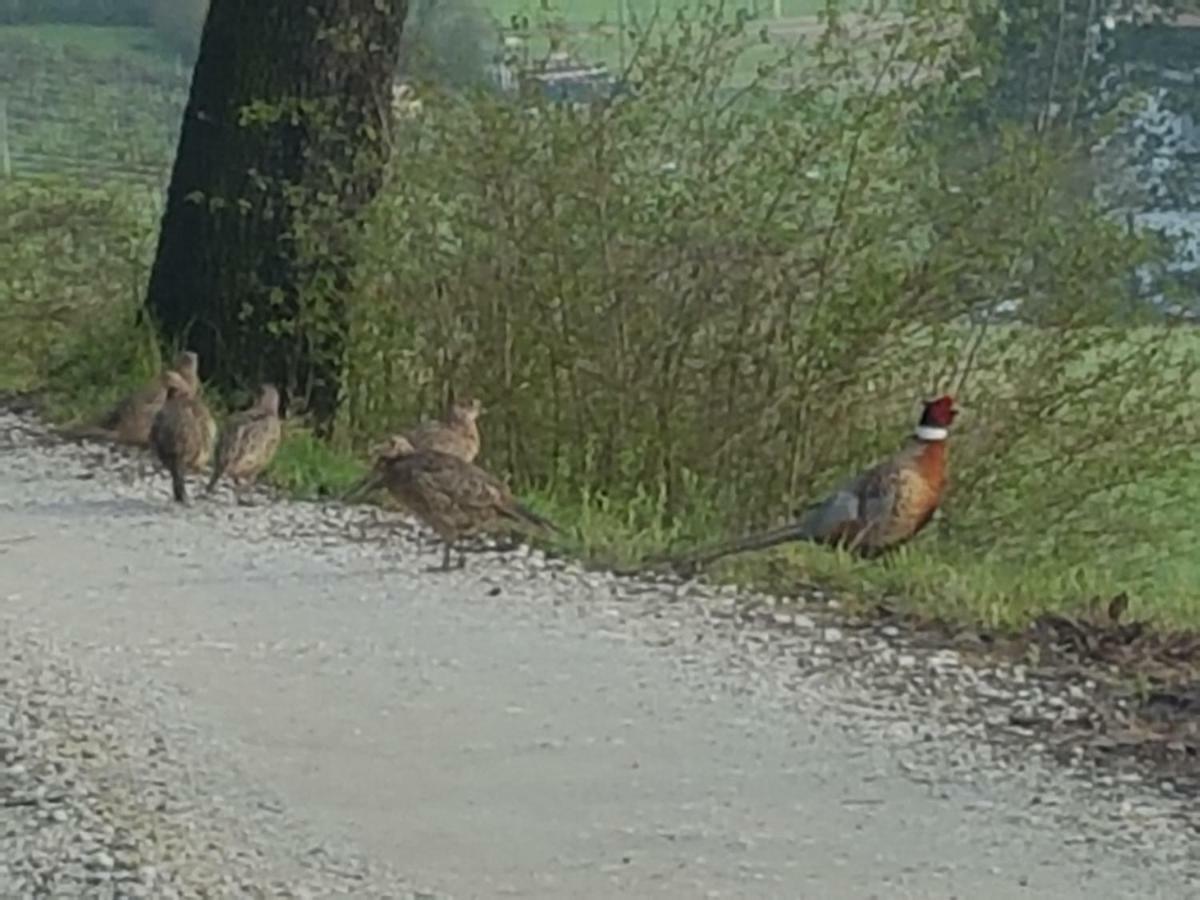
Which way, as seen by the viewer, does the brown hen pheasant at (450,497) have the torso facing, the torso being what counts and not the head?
to the viewer's left

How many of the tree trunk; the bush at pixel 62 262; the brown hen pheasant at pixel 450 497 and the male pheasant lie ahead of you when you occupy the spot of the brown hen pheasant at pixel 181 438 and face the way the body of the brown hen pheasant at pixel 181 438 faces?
2

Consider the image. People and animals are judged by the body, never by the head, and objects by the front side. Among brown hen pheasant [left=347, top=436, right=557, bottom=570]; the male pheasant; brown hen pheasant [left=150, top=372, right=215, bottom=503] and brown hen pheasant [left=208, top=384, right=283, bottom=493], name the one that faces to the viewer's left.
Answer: brown hen pheasant [left=347, top=436, right=557, bottom=570]

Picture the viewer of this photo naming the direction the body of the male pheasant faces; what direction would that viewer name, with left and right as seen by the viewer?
facing to the right of the viewer

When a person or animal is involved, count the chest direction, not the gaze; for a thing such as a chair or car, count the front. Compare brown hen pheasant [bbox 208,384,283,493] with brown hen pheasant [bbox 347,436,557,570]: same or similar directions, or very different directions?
very different directions

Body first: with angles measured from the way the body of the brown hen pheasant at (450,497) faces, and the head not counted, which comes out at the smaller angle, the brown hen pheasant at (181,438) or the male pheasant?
the brown hen pheasant

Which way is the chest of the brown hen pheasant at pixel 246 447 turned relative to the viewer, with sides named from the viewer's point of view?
facing to the right of the viewer

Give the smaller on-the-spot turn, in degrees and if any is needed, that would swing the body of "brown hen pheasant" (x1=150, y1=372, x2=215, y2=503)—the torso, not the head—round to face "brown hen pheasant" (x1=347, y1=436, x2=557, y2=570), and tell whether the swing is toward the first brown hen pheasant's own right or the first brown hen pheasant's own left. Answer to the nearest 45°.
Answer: approximately 135° to the first brown hen pheasant's own right

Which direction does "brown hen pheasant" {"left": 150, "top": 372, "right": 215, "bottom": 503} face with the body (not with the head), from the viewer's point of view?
away from the camera

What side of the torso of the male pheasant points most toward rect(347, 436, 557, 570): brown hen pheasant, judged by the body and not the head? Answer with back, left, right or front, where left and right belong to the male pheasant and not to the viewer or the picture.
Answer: back

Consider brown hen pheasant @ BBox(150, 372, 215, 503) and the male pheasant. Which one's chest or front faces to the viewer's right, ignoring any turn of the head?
the male pheasant
